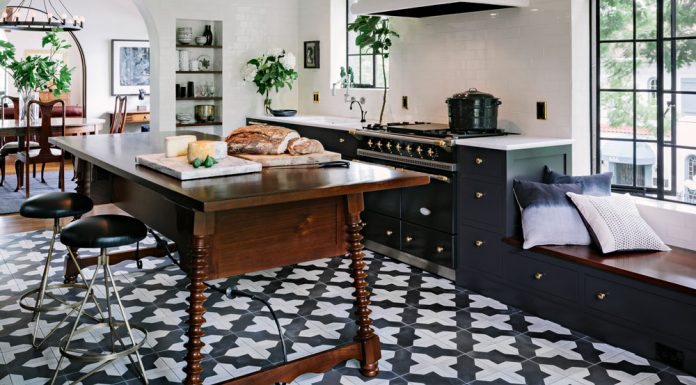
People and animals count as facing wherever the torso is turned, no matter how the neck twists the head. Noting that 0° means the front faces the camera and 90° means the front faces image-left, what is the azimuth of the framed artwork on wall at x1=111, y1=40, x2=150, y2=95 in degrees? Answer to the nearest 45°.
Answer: approximately 0°

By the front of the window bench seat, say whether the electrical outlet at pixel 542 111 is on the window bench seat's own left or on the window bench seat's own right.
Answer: on the window bench seat's own right

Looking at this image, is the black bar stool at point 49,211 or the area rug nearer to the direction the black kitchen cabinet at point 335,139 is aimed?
the black bar stool

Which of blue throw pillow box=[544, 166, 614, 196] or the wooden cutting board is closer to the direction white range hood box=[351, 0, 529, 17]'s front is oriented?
the wooden cutting board

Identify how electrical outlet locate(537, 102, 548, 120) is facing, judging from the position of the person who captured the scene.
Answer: facing the viewer and to the left of the viewer

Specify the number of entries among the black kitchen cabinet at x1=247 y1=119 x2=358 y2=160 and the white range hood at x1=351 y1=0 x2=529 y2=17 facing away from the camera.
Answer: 0

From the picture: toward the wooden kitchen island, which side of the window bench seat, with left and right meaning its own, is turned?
front

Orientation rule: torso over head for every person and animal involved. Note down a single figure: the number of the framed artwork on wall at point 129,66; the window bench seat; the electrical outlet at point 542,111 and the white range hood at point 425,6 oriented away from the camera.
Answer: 0

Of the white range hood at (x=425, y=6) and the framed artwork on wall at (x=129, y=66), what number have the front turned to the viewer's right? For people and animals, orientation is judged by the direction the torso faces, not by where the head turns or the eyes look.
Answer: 0

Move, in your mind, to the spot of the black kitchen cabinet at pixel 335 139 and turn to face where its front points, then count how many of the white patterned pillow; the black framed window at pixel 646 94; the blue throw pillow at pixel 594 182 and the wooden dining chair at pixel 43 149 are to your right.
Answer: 1

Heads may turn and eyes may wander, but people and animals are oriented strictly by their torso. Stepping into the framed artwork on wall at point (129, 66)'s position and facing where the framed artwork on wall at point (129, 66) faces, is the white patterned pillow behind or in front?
in front

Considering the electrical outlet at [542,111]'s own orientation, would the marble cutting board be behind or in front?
in front

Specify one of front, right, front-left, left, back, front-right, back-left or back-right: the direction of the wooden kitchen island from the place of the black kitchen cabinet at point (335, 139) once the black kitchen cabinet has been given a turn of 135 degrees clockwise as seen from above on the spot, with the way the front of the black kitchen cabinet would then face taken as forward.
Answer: back

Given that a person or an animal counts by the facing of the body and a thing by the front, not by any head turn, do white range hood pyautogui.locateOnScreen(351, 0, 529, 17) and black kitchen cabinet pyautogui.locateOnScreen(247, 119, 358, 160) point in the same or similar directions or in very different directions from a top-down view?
same or similar directions

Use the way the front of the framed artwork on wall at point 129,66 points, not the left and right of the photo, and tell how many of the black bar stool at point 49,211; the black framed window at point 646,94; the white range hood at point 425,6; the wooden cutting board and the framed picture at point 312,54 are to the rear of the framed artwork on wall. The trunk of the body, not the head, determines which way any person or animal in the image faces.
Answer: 0
